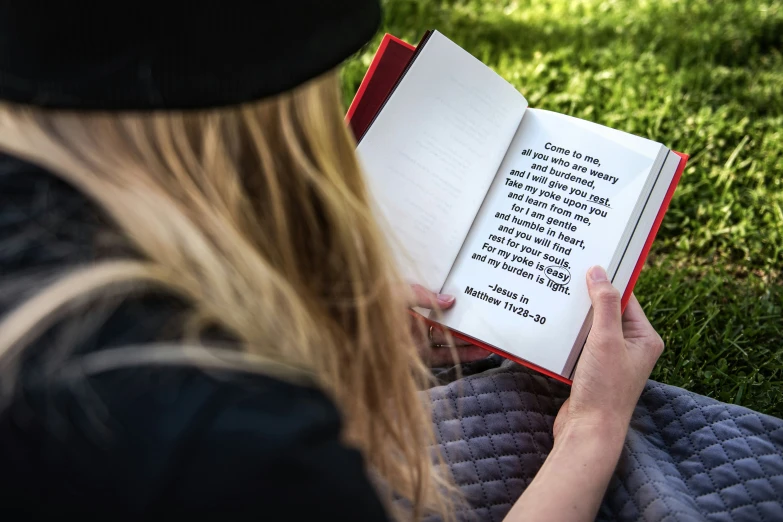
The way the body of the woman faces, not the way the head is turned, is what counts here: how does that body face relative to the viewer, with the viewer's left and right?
facing away from the viewer and to the right of the viewer

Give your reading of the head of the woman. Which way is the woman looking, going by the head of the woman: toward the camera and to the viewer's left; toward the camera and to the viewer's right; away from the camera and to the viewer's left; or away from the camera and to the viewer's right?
away from the camera and to the viewer's right
